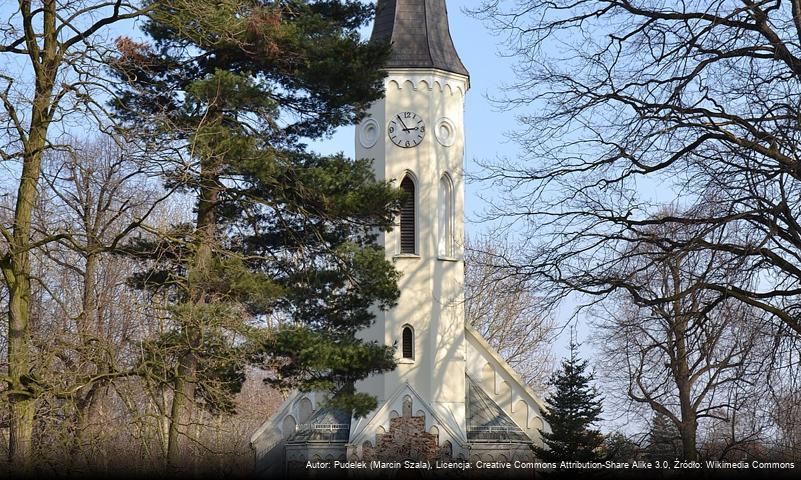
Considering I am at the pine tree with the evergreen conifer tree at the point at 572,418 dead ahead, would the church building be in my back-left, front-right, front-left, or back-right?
front-left

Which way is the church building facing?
toward the camera

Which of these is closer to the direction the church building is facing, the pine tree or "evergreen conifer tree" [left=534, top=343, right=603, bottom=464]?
the pine tree

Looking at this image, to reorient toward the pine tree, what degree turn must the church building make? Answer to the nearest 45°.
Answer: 0° — it already faces it

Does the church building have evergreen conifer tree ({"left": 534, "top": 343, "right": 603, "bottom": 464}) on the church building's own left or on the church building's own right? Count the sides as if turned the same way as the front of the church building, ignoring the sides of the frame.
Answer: on the church building's own left
